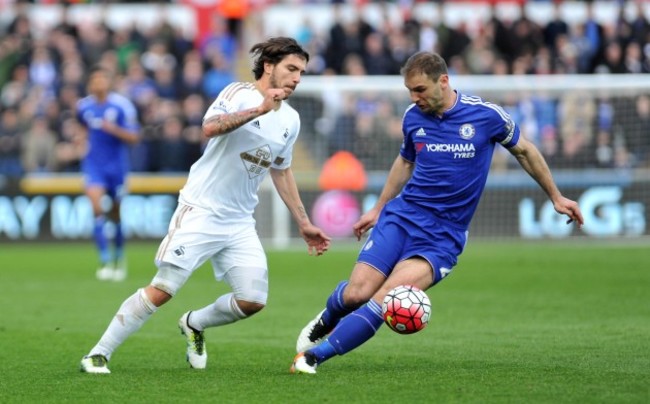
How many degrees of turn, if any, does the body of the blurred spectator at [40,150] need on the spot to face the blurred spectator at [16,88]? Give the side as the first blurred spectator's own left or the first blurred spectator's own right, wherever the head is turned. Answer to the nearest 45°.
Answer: approximately 180°

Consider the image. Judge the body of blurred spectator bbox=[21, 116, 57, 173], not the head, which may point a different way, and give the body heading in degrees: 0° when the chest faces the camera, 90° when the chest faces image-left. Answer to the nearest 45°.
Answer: approximately 0°

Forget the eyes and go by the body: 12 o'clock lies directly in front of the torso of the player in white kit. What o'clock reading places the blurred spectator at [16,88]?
The blurred spectator is roughly at 7 o'clock from the player in white kit.

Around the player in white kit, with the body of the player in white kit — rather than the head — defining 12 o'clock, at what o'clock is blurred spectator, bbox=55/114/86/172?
The blurred spectator is roughly at 7 o'clock from the player in white kit.

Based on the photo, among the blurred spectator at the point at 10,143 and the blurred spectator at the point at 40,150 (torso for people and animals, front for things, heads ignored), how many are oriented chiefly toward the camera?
2

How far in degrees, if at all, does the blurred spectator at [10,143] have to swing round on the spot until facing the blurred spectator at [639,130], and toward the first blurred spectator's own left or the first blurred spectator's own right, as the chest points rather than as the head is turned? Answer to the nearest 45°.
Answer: approximately 45° to the first blurred spectator's own left

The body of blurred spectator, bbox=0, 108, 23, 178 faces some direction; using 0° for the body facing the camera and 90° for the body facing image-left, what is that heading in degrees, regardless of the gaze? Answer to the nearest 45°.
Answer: approximately 0°
